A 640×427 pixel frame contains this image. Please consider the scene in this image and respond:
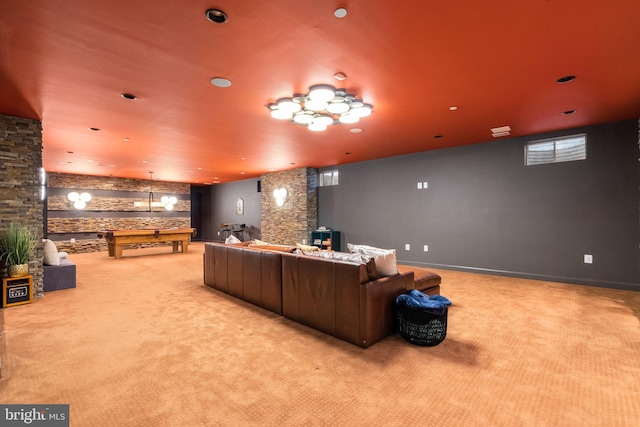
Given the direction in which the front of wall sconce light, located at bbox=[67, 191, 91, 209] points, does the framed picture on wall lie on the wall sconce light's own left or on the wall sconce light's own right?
on the wall sconce light's own left

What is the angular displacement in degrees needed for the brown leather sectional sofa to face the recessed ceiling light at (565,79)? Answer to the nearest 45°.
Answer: approximately 45° to its right

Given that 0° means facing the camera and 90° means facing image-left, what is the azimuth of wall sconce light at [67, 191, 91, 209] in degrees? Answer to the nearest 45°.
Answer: approximately 0°

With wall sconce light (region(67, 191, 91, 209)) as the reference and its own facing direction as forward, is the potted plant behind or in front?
in front

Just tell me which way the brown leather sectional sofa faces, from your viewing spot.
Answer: facing away from the viewer and to the right of the viewer

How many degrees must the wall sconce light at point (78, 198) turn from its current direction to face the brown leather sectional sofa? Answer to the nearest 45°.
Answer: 0° — it already faces it

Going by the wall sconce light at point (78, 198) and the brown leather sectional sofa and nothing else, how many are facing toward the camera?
1

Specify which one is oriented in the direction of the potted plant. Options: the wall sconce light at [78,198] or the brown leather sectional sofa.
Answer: the wall sconce light

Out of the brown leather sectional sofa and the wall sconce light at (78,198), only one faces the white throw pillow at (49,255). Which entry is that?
the wall sconce light

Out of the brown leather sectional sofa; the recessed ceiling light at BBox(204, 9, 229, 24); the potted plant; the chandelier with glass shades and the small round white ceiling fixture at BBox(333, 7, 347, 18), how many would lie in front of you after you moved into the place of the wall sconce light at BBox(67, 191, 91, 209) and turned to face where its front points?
5

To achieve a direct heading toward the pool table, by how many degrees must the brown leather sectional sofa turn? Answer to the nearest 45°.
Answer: approximately 90° to its left

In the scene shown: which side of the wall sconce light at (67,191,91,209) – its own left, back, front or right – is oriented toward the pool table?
front

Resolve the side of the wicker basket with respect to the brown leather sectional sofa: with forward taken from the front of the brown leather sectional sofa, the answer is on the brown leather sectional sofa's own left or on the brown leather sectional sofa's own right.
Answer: on the brown leather sectional sofa's own right
